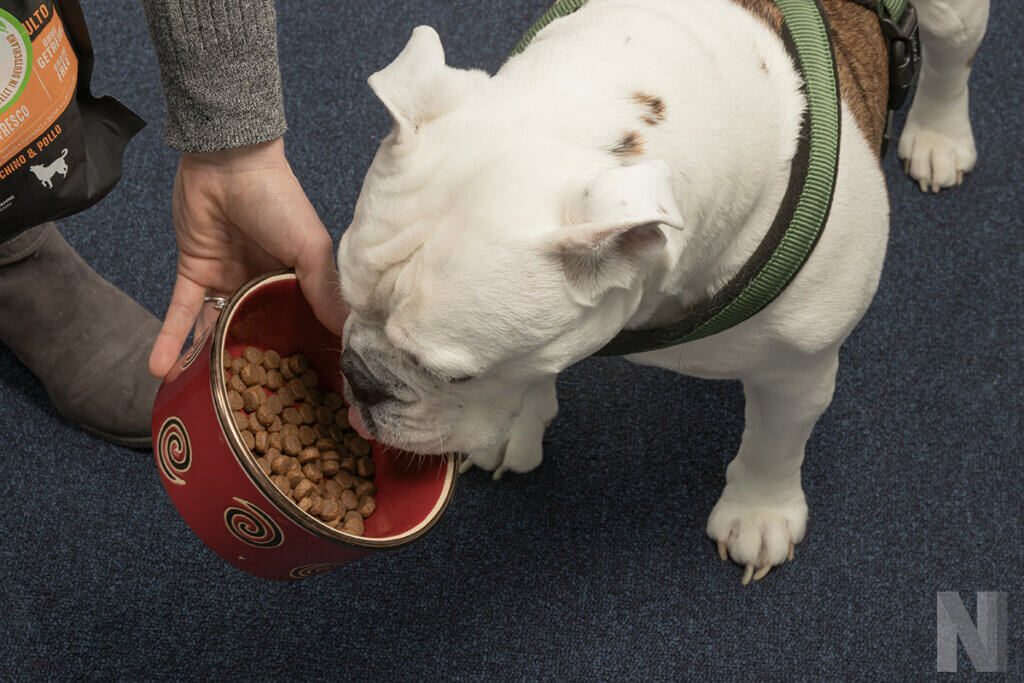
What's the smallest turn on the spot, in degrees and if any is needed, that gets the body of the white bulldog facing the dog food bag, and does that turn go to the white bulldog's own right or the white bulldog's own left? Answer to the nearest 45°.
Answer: approximately 90° to the white bulldog's own right

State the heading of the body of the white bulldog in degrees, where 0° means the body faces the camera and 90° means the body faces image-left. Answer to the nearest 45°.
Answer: approximately 45°
